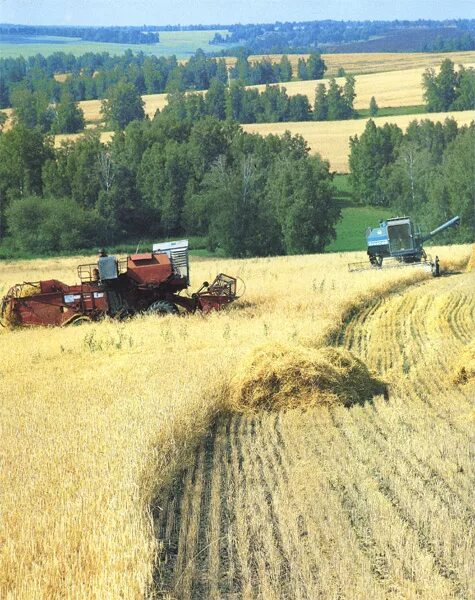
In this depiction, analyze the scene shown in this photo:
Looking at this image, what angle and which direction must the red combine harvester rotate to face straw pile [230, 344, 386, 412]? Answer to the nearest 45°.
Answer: approximately 90° to its right

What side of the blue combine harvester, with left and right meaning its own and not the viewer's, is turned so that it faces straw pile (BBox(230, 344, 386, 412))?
front

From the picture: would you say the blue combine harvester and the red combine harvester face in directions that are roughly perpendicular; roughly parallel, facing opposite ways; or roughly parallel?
roughly perpendicular

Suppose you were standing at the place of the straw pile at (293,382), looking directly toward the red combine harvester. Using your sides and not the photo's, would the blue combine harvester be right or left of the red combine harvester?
right

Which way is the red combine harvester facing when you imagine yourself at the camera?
facing to the right of the viewer

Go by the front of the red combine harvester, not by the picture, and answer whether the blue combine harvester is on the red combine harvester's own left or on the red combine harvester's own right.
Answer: on the red combine harvester's own left

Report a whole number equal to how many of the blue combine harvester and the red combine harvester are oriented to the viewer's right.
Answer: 1

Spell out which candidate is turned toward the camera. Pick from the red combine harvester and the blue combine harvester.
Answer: the blue combine harvester

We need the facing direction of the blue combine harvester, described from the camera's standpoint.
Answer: facing the viewer
